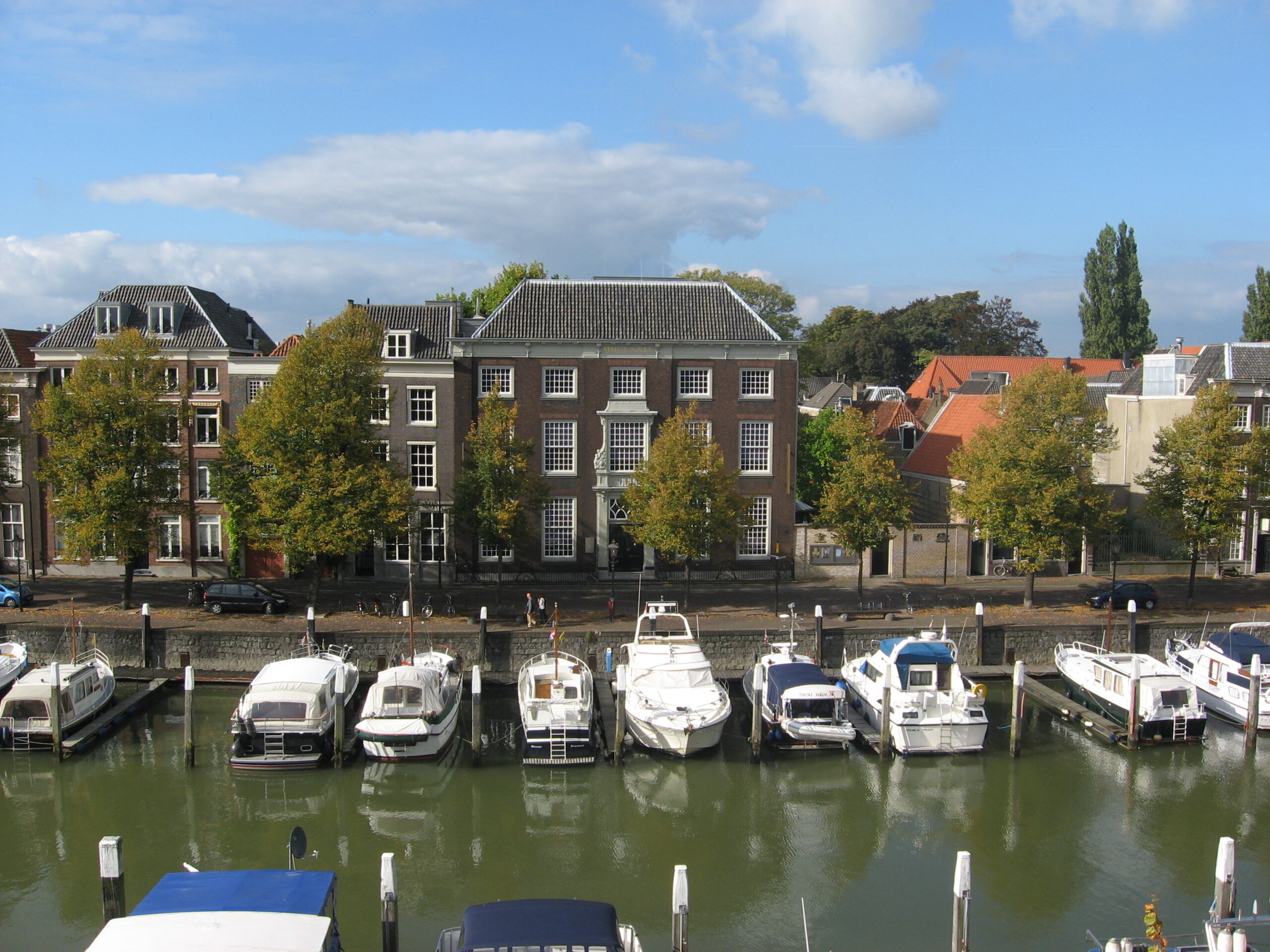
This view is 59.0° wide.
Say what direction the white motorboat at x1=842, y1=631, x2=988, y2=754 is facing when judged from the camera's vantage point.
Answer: facing away from the viewer and to the left of the viewer

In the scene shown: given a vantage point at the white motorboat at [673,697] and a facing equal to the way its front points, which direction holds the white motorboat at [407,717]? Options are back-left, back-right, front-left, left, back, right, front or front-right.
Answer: right

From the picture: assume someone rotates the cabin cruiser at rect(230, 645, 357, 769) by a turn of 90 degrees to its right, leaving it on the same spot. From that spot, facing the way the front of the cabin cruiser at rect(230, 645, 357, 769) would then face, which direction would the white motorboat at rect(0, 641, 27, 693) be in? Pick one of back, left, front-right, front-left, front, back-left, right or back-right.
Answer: back

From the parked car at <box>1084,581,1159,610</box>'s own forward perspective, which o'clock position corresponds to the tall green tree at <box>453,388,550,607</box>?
The tall green tree is roughly at 11 o'clock from the parked car.

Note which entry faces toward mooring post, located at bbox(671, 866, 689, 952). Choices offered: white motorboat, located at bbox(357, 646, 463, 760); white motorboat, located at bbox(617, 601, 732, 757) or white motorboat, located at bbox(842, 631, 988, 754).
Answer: white motorboat, located at bbox(617, 601, 732, 757)

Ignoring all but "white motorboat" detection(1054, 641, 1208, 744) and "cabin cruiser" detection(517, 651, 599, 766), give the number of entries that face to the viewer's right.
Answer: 0

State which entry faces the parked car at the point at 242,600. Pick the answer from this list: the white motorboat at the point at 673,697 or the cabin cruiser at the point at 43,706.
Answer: the cabin cruiser

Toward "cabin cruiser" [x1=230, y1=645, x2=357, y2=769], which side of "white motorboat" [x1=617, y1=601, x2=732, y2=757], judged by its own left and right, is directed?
right

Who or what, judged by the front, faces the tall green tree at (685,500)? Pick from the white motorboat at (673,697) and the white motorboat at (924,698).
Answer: the white motorboat at (924,698)

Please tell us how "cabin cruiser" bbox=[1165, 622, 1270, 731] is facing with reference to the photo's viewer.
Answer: facing away from the viewer and to the left of the viewer

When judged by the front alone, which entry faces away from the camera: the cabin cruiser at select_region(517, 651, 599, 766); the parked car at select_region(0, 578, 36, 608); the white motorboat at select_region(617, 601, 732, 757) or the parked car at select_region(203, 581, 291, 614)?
the cabin cruiser

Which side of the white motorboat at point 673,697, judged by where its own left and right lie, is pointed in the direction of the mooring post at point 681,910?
front

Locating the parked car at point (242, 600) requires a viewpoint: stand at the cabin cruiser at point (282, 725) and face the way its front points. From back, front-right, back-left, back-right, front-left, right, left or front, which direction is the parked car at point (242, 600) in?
front-left

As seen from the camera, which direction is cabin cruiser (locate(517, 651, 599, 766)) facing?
away from the camera

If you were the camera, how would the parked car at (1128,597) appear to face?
facing to the left of the viewer
